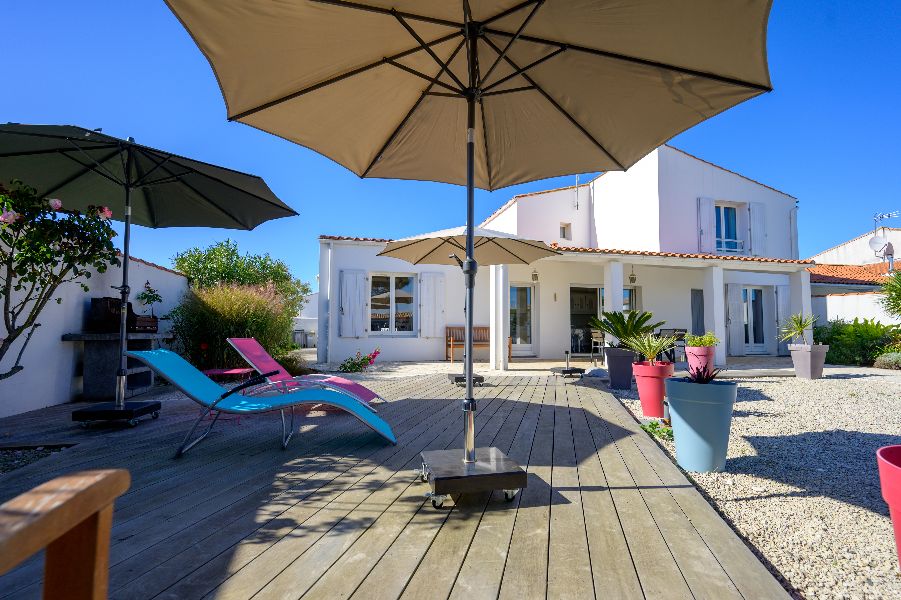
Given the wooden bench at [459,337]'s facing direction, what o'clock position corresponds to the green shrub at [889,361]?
The green shrub is roughly at 9 o'clock from the wooden bench.

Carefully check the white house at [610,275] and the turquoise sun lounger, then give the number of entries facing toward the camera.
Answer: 1

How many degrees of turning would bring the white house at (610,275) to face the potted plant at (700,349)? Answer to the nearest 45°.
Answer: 0° — it already faces it

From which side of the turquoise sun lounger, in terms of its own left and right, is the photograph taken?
right

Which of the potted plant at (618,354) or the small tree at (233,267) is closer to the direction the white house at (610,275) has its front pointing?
the potted plant

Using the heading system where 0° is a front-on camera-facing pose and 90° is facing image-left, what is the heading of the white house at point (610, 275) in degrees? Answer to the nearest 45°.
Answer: approximately 0°

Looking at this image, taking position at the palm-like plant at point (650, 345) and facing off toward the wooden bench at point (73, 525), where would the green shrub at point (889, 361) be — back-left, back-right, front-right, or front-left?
back-left

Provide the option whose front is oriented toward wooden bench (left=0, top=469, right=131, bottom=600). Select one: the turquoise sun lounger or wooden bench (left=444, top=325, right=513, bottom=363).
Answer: wooden bench (left=444, top=325, right=513, bottom=363)

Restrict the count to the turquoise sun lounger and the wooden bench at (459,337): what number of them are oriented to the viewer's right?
1

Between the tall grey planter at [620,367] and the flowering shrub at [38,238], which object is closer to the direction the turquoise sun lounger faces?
the tall grey planter

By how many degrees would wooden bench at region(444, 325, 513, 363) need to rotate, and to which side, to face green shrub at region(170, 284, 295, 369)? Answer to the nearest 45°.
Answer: approximately 45° to its right

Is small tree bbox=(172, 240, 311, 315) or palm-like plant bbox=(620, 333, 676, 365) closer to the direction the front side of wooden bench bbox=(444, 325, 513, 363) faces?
the palm-like plant

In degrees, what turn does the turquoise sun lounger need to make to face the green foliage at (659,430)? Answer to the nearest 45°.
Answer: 0° — it already faces it
